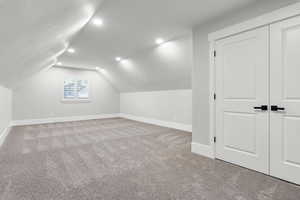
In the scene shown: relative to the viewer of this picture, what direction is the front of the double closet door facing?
facing the viewer and to the left of the viewer

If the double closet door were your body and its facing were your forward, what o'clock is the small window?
The small window is roughly at 2 o'clock from the double closet door.
